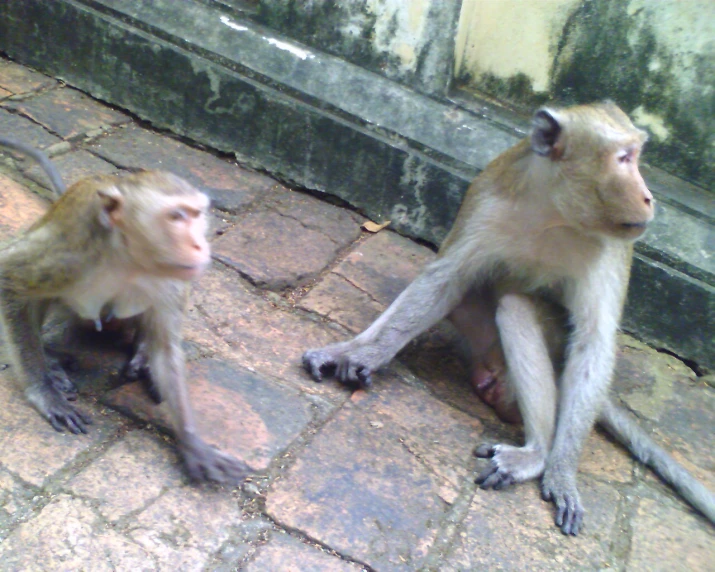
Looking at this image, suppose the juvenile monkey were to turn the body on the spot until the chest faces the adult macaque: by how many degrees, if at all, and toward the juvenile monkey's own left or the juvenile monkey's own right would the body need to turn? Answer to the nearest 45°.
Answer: approximately 45° to the juvenile monkey's own left

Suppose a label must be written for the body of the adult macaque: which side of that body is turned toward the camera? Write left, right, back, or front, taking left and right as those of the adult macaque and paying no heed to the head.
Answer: front

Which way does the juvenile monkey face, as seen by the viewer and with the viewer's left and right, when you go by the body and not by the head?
facing the viewer and to the right of the viewer

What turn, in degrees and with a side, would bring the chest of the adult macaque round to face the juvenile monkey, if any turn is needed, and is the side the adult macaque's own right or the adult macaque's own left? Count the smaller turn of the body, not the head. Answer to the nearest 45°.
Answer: approximately 45° to the adult macaque's own right

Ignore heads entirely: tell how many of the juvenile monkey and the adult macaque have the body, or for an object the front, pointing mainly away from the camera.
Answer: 0
